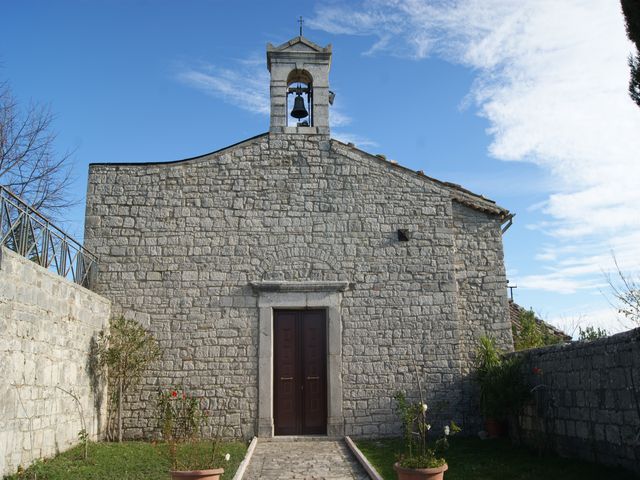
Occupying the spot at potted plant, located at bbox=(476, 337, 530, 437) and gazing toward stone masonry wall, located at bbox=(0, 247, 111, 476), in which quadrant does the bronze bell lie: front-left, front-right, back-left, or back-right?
front-right

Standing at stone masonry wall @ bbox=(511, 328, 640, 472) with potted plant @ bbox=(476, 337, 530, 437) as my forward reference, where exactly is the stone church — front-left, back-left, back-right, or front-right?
front-left

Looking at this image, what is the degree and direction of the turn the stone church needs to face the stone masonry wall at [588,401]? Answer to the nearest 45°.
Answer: approximately 45° to its left

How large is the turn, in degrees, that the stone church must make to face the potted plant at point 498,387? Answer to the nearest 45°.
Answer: approximately 90° to its left

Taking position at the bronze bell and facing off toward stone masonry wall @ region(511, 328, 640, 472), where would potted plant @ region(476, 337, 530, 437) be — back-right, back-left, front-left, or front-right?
front-left

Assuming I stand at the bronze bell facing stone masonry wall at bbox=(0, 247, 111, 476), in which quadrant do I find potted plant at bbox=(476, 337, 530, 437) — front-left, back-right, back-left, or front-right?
back-left

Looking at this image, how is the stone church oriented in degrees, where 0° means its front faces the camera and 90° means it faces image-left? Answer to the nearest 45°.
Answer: approximately 0°

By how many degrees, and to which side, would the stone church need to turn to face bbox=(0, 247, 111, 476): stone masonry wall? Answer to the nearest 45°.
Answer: approximately 45° to its right
